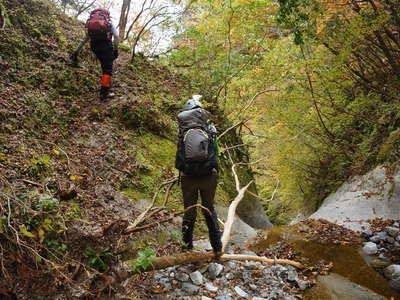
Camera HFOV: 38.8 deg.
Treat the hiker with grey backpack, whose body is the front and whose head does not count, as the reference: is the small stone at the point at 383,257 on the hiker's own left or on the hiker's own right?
on the hiker's own right

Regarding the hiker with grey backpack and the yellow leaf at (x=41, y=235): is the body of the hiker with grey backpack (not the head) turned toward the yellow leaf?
no

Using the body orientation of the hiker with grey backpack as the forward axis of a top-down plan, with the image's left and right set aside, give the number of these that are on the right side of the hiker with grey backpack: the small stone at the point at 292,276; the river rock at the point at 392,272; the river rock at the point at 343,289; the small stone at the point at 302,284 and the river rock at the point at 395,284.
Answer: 5

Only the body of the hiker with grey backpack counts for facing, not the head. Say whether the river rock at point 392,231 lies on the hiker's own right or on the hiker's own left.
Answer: on the hiker's own right

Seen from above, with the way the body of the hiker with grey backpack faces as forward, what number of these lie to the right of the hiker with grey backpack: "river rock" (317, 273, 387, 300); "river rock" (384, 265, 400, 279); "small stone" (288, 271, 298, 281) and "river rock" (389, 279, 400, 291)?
4

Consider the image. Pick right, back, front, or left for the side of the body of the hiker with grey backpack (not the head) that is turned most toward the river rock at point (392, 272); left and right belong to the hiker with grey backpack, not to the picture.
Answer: right

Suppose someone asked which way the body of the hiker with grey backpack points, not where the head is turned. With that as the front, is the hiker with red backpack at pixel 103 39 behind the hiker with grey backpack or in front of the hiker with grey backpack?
in front

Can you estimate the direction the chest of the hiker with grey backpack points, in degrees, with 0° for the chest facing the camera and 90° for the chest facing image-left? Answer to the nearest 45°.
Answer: approximately 180°

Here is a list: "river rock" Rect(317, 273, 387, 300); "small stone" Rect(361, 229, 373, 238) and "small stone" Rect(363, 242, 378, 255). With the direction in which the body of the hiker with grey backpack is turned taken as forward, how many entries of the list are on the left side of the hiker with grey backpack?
0

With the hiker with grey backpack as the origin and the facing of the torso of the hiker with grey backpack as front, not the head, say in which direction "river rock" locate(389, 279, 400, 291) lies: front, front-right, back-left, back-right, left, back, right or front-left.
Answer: right
